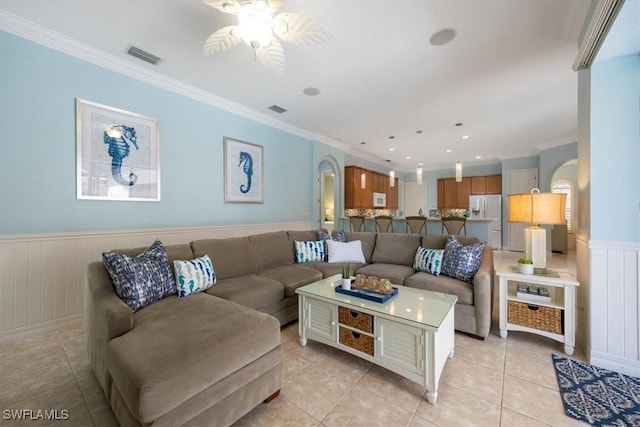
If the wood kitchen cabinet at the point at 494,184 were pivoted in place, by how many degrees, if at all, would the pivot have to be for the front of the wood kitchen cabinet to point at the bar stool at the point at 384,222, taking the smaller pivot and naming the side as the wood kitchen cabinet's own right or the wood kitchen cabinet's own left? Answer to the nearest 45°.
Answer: approximately 45° to the wood kitchen cabinet's own right

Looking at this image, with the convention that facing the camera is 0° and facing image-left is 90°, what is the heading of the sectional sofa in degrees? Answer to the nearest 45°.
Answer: approximately 315°

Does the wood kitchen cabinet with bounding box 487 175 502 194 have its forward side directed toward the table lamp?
yes

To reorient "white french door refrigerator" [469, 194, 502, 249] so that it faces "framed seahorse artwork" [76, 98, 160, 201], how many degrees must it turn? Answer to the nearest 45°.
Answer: approximately 45° to its right

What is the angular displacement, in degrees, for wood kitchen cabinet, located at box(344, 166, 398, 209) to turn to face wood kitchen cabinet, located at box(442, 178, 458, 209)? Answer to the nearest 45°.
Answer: approximately 90° to its left

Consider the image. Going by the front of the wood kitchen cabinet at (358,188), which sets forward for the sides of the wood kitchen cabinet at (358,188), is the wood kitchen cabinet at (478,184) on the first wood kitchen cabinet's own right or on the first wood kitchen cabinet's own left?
on the first wood kitchen cabinet's own left

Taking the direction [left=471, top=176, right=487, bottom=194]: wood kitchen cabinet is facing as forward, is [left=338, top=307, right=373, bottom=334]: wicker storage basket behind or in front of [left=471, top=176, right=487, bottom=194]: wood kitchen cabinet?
in front

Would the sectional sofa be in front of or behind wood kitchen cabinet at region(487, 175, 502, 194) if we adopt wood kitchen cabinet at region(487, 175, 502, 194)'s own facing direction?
in front

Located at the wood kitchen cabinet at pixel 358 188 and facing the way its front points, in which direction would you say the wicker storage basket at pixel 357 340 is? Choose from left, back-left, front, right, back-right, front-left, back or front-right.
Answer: front-right
